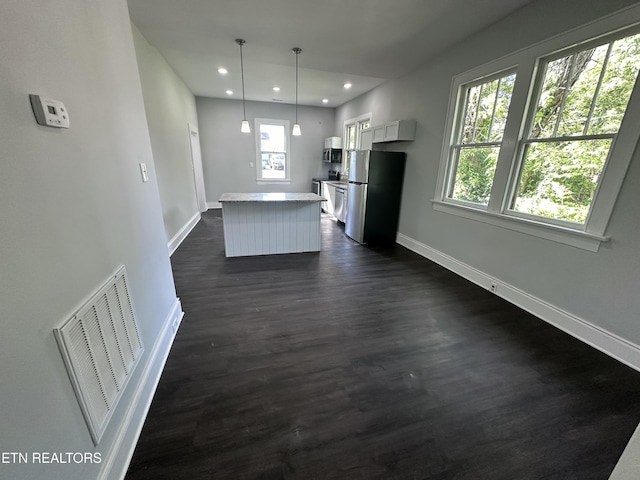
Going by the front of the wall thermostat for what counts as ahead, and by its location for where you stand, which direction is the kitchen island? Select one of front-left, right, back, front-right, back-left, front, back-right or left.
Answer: left

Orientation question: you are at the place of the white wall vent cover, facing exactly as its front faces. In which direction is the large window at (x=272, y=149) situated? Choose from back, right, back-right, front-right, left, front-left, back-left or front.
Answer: left

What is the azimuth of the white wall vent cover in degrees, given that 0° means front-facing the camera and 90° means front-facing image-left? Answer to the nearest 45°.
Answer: approximately 315°

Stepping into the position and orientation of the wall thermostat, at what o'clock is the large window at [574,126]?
The large window is roughly at 11 o'clock from the wall thermostat.

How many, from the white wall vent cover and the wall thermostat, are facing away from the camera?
0

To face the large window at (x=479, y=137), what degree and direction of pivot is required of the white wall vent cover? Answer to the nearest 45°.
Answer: approximately 45° to its left

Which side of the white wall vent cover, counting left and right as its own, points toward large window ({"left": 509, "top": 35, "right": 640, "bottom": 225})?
front

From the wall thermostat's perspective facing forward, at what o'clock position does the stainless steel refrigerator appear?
The stainless steel refrigerator is roughly at 10 o'clock from the wall thermostat.

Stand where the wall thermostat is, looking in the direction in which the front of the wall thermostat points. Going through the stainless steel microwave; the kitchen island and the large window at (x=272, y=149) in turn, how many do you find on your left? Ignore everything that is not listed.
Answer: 3

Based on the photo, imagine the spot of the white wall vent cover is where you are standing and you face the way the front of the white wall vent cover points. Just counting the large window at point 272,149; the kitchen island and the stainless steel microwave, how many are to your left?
3

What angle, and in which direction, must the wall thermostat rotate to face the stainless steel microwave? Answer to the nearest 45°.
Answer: approximately 90° to its left

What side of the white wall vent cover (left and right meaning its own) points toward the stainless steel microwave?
left

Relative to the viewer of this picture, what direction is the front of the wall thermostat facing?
facing the viewer and to the right of the viewer

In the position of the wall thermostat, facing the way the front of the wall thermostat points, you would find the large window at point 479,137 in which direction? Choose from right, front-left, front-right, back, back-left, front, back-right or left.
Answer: front-left
